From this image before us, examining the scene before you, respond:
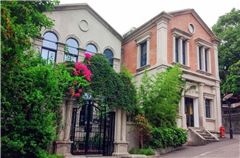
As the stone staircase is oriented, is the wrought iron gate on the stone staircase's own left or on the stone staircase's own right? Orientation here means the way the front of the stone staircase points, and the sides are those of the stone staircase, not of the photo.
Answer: on the stone staircase's own right

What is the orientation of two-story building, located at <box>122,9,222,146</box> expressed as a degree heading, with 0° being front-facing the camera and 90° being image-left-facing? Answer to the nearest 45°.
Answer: approximately 315°

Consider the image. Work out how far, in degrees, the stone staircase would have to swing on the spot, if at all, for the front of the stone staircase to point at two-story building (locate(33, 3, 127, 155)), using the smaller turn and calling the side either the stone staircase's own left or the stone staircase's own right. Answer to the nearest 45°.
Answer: approximately 90° to the stone staircase's own right

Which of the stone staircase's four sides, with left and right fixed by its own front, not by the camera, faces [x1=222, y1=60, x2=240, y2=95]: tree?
left

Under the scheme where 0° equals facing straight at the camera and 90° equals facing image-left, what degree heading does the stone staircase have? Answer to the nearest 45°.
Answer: approximately 315°

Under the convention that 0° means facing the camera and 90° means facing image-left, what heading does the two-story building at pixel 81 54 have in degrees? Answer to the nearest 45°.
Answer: approximately 315°

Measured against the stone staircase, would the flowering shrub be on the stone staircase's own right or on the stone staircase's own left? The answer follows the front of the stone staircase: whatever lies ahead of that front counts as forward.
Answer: on the stone staircase's own right
